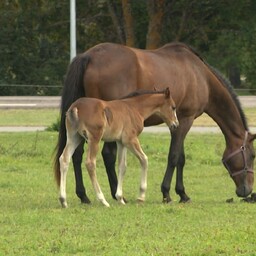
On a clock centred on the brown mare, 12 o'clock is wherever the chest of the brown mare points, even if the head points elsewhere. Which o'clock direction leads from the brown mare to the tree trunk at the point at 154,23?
The tree trunk is roughly at 9 o'clock from the brown mare.

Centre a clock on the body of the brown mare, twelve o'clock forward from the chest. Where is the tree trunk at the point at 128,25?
The tree trunk is roughly at 9 o'clock from the brown mare.

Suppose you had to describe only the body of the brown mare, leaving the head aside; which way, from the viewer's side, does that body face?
to the viewer's right

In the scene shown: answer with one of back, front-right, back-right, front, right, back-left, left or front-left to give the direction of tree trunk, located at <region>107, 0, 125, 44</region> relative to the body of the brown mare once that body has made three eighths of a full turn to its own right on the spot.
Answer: back-right
